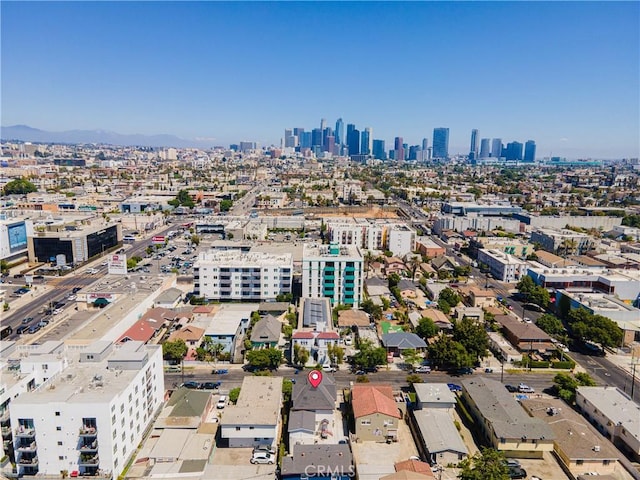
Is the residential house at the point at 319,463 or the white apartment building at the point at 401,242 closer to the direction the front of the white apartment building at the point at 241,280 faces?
the residential house

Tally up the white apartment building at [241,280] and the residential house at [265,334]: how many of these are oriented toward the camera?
2

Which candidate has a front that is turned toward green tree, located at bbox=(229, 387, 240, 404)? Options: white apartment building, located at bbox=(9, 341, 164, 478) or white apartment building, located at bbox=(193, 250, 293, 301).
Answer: white apartment building, located at bbox=(193, 250, 293, 301)

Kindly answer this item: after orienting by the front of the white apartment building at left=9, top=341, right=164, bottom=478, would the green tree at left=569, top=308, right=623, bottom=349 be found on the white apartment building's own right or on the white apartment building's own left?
on the white apartment building's own left

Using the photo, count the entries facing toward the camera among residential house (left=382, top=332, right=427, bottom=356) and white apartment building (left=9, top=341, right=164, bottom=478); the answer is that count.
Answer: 2

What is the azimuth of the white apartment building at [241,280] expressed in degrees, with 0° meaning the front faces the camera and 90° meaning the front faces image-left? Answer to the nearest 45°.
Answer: approximately 0°

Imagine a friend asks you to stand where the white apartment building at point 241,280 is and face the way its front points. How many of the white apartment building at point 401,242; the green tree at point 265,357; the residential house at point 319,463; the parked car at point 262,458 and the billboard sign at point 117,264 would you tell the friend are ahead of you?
3

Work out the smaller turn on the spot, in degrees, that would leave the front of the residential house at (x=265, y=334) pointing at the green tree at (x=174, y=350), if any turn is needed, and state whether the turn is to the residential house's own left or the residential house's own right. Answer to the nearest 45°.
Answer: approximately 90° to the residential house's own right

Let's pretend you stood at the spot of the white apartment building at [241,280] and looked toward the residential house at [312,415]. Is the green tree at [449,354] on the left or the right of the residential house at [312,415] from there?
left

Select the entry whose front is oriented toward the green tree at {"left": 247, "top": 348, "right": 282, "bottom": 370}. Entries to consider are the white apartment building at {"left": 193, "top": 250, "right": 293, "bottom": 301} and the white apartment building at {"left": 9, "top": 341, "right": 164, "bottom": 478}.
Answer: the white apartment building at {"left": 193, "top": 250, "right": 293, "bottom": 301}

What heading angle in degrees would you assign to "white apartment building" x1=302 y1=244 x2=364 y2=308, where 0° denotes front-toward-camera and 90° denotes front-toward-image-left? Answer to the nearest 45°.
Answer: approximately 0°

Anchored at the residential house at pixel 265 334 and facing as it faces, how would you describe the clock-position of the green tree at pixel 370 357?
The green tree is roughly at 10 o'clock from the residential house.

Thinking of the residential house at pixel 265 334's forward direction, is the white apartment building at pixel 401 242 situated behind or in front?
behind
